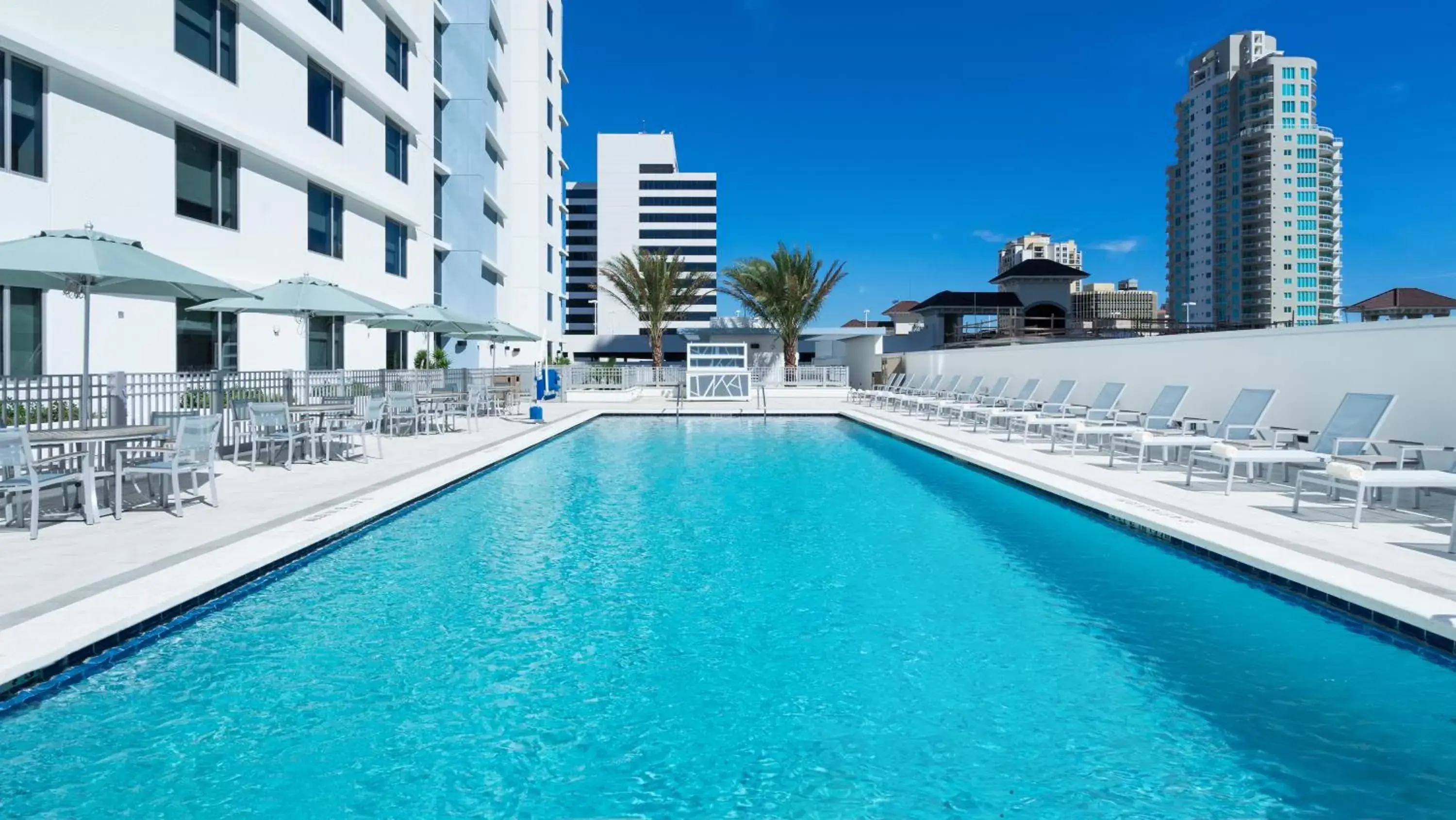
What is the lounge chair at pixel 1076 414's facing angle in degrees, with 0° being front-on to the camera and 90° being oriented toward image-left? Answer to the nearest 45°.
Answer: approximately 45°

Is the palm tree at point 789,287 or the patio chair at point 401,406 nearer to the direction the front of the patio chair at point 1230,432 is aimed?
the patio chair

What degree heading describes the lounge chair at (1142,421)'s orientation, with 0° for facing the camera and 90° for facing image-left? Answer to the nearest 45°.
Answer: approximately 45°

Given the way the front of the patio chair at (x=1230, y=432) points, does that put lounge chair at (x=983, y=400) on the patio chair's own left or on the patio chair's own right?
on the patio chair's own right

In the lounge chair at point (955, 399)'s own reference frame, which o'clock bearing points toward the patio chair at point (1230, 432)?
The patio chair is roughly at 10 o'clock from the lounge chair.

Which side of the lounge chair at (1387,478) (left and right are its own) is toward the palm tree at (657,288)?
right

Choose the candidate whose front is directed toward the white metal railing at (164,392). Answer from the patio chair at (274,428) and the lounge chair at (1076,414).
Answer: the lounge chair
